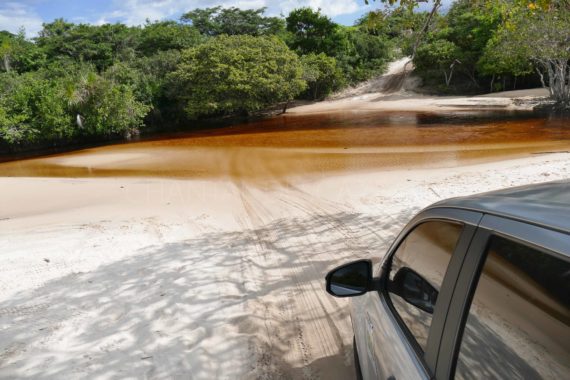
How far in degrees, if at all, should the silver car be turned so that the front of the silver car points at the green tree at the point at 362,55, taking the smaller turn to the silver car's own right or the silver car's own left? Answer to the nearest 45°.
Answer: approximately 45° to the silver car's own right

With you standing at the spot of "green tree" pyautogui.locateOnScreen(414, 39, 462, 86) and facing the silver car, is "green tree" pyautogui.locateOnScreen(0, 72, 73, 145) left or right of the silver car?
right

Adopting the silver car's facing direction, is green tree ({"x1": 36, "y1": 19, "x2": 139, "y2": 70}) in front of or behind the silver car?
in front

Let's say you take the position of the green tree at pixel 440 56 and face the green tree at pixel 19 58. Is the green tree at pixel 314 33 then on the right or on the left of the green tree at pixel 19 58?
right

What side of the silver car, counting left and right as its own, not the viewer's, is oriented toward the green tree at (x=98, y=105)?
front

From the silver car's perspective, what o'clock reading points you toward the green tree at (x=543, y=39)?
The green tree is roughly at 2 o'clock from the silver car.

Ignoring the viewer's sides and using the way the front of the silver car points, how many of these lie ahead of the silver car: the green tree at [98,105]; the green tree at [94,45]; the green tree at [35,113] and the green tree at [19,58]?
4

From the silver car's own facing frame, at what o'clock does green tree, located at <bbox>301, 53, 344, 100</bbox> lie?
The green tree is roughly at 1 o'clock from the silver car.

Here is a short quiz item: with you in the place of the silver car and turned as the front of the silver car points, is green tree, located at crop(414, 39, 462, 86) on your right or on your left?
on your right

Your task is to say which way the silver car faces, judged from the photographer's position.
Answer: facing away from the viewer and to the left of the viewer

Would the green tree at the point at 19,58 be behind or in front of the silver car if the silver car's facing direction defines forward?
in front
